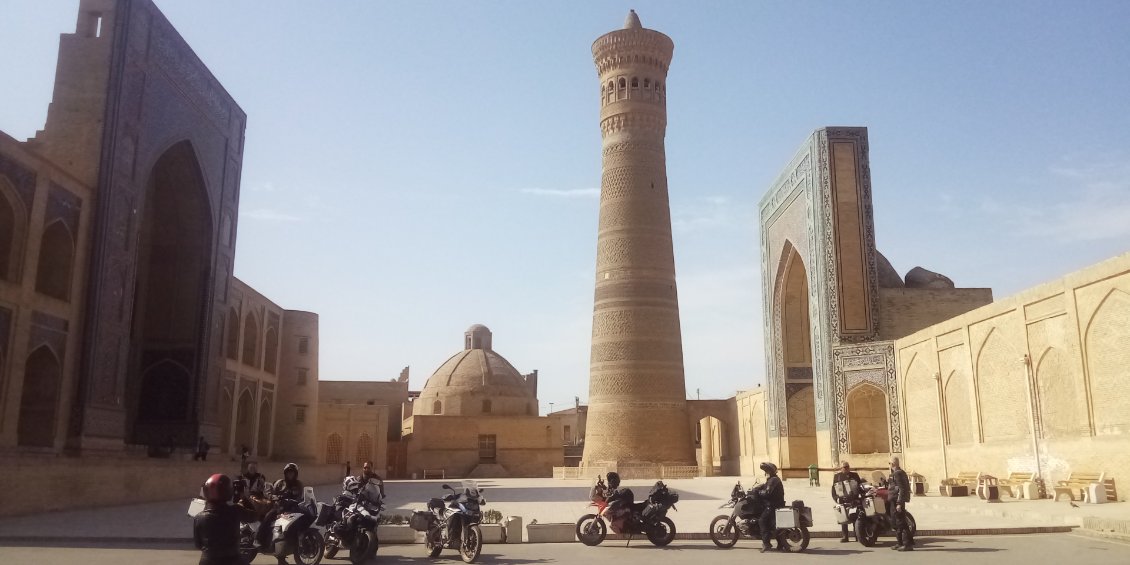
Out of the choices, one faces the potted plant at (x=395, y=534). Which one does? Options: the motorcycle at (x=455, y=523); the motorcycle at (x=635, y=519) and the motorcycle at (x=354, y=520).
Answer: the motorcycle at (x=635, y=519)

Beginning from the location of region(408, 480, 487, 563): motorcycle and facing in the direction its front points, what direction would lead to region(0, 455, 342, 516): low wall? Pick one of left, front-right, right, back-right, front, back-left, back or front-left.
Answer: back

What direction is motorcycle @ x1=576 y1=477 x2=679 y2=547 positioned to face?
to the viewer's left

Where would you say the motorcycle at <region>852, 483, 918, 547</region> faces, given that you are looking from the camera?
facing away from the viewer and to the right of the viewer

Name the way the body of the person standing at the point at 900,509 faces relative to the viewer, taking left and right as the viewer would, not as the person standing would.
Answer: facing to the left of the viewer

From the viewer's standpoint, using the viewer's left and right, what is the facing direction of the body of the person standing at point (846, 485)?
facing the viewer

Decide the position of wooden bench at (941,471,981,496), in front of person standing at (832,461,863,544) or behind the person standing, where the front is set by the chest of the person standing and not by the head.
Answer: behind

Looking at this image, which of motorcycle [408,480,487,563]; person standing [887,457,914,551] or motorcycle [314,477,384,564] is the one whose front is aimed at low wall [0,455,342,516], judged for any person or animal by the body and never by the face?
the person standing

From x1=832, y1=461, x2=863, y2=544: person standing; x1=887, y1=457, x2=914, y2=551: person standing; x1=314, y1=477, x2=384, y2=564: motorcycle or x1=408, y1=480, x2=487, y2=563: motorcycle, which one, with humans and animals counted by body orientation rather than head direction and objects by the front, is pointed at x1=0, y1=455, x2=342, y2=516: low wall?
x1=887, y1=457, x2=914, y2=551: person standing

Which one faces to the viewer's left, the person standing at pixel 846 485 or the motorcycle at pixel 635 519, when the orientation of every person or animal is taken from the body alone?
the motorcycle

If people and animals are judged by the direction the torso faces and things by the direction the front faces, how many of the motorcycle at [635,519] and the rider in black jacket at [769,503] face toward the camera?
0

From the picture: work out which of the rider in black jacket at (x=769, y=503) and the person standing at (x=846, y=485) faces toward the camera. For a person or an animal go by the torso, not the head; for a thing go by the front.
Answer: the person standing

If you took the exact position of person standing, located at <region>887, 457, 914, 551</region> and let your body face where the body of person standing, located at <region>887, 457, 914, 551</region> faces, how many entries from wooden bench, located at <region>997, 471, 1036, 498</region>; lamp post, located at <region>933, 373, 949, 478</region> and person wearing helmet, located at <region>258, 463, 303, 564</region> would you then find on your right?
2

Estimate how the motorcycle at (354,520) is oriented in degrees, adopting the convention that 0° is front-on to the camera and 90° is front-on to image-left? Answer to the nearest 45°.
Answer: approximately 315°

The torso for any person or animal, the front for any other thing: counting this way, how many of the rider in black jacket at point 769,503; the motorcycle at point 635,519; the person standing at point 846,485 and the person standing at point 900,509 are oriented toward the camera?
1

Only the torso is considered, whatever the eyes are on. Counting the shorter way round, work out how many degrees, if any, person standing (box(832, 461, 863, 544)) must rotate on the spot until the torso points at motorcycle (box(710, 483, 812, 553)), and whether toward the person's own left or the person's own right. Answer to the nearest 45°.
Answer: approximately 45° to the person's own right

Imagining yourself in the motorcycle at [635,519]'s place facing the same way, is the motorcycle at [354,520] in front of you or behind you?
in front

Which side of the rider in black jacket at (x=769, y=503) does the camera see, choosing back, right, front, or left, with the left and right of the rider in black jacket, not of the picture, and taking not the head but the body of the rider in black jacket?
left
